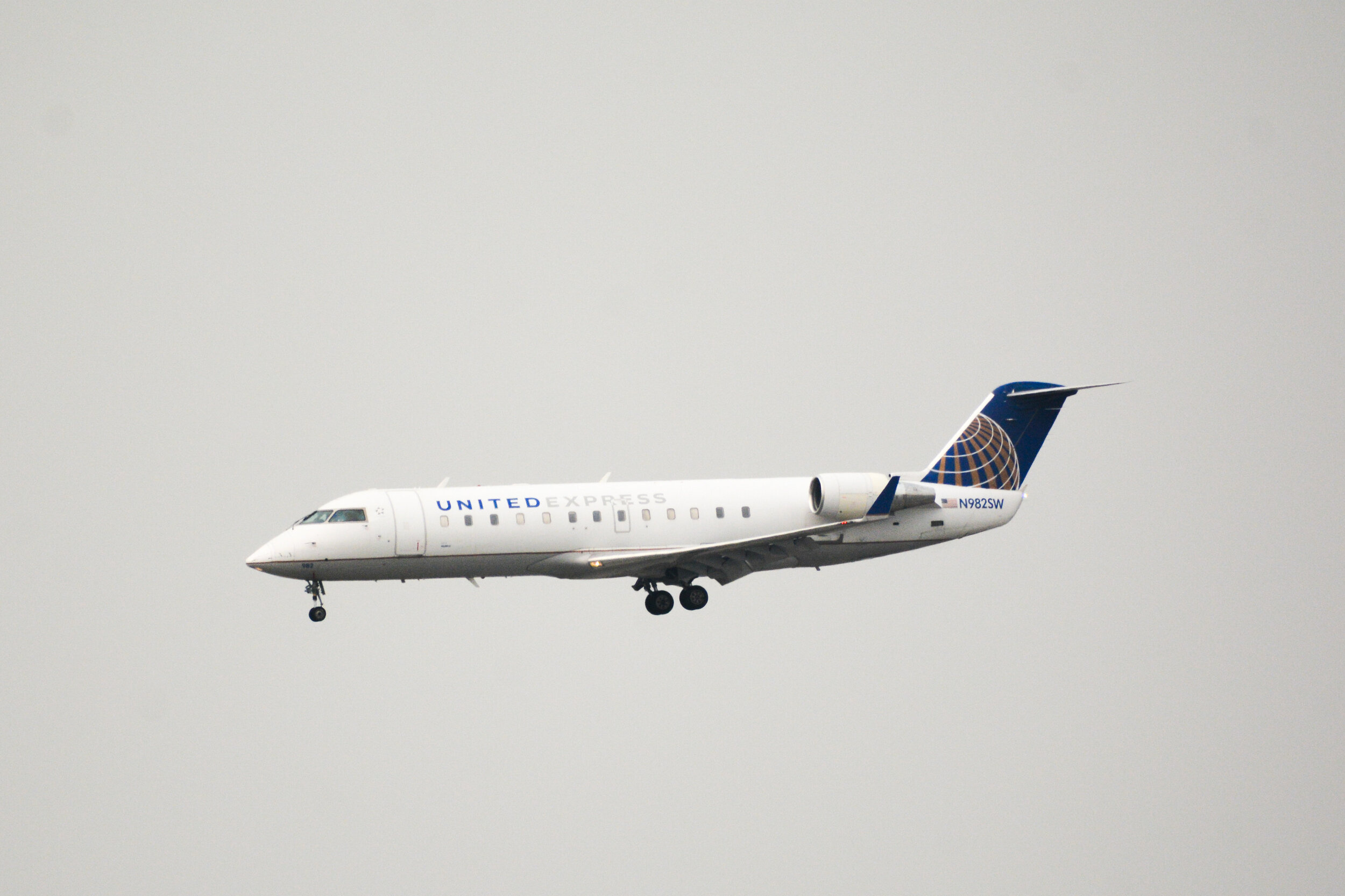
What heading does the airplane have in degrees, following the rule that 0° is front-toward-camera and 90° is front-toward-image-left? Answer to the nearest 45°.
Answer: approximately 90°
